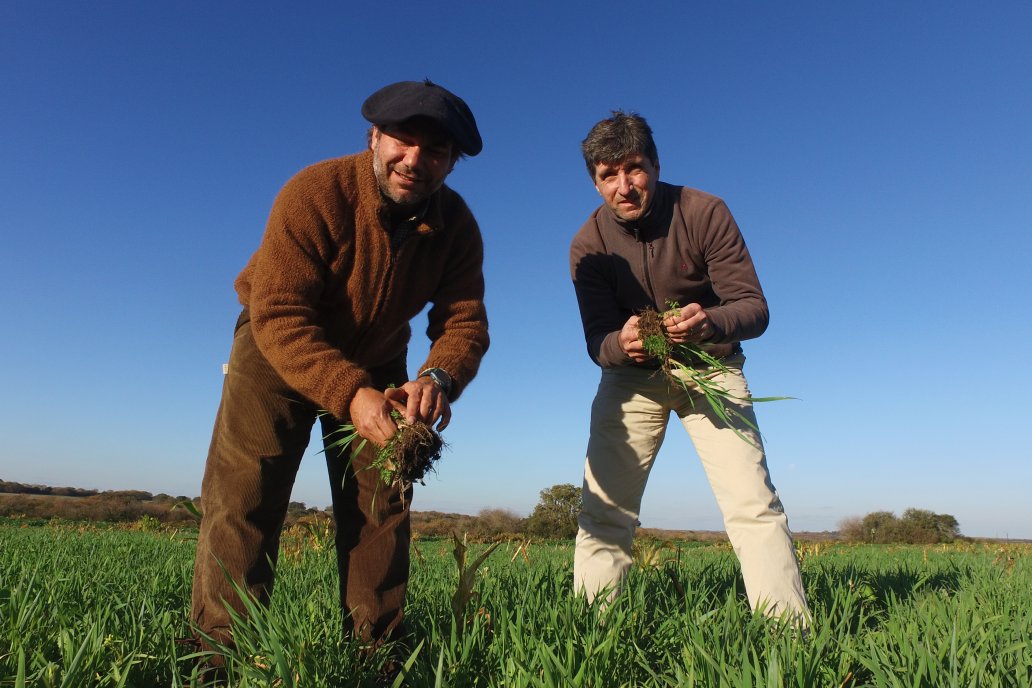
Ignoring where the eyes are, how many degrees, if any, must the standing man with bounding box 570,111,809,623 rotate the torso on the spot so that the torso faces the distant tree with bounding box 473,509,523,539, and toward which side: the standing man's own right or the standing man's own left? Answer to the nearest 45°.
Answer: approximately 180°

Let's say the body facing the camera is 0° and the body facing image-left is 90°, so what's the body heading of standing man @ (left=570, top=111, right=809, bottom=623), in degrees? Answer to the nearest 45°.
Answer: approximately 0°

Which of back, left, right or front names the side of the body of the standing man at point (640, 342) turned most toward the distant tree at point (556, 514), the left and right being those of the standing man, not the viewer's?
back

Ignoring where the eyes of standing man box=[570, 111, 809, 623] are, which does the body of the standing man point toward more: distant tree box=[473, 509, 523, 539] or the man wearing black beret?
the man wearing black beret

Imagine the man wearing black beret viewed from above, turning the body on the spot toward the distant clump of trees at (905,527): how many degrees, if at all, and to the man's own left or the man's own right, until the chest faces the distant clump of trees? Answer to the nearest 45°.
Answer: approximately 90° to the man's own left

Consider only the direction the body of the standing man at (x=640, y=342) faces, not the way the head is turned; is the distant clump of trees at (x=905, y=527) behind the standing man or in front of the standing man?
behind

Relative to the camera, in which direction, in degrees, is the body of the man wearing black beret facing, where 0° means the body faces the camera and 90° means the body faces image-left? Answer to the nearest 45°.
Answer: approximately 315°

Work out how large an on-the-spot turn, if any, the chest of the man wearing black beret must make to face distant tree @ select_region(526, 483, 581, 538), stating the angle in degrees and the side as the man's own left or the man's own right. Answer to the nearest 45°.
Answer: approximately 135° to the man's own left

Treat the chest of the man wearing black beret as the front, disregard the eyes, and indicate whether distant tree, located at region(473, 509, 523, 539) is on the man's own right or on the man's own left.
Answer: on the man's own left

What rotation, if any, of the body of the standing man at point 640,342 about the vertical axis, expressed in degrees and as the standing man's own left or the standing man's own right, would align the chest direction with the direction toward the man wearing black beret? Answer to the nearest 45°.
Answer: approximately 45° to the standing man's own right
